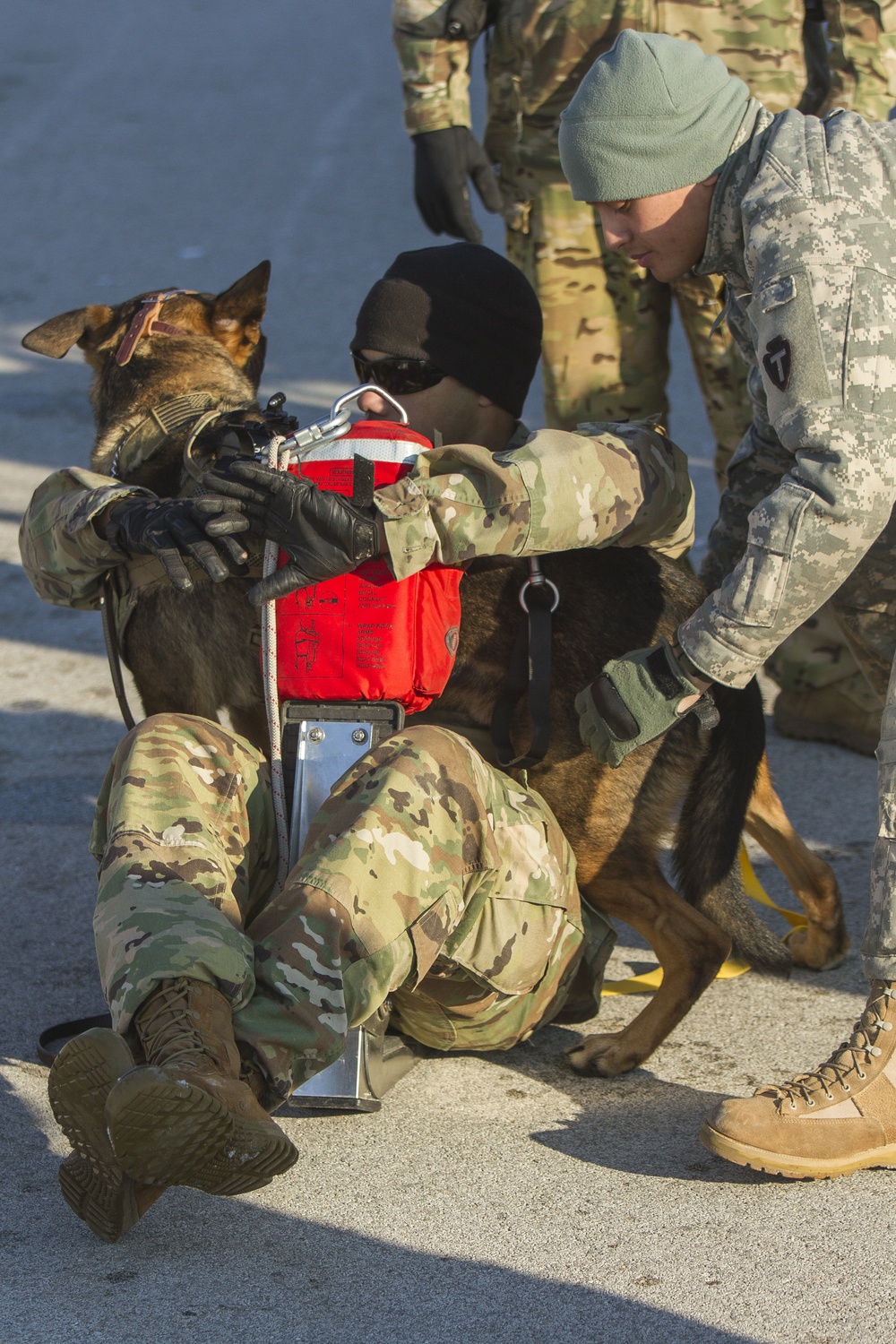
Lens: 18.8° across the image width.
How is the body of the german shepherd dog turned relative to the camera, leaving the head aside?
to the viewer's left

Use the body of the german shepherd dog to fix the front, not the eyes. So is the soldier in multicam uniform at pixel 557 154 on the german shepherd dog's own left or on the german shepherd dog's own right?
on the german shepherd dog's own right

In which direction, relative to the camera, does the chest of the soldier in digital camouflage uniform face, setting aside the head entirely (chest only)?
to the viewer's left

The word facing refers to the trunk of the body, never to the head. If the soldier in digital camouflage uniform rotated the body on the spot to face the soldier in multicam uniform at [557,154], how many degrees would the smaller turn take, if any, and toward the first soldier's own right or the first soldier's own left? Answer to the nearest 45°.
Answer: approximately 90° to the first soldier's own right

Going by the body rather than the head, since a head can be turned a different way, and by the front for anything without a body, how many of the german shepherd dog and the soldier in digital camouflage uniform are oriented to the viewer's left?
2
